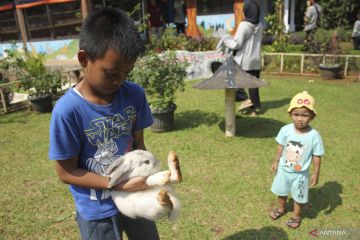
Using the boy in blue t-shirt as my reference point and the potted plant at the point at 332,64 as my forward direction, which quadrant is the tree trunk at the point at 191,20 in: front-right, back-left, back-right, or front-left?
front-left

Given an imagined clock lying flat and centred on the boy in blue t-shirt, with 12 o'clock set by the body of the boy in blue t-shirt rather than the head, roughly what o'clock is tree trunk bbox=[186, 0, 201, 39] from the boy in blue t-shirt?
The tree trunk is roughly at 8 o'clock from the boy in blue t-shirt.

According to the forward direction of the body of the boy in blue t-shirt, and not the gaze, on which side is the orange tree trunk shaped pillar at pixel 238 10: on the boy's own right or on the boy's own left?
on the boy's own left

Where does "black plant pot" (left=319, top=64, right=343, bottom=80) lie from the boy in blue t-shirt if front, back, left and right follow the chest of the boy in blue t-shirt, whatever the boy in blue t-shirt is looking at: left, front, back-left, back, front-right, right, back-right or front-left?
left

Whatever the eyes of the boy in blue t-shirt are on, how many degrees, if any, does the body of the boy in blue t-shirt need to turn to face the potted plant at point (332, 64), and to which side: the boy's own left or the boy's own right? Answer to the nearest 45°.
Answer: approximately 90° to the boy's own left

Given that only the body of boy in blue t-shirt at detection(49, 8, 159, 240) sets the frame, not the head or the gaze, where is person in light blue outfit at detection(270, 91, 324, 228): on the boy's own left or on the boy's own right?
on the boy's own left

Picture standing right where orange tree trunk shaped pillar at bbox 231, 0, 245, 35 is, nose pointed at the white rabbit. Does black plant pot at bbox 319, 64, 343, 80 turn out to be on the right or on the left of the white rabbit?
left

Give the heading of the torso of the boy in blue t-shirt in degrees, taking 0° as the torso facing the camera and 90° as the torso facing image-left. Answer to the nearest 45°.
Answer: approximately 315°

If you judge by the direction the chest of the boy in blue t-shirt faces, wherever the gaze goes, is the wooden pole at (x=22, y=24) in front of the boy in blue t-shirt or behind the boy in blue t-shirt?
behind
